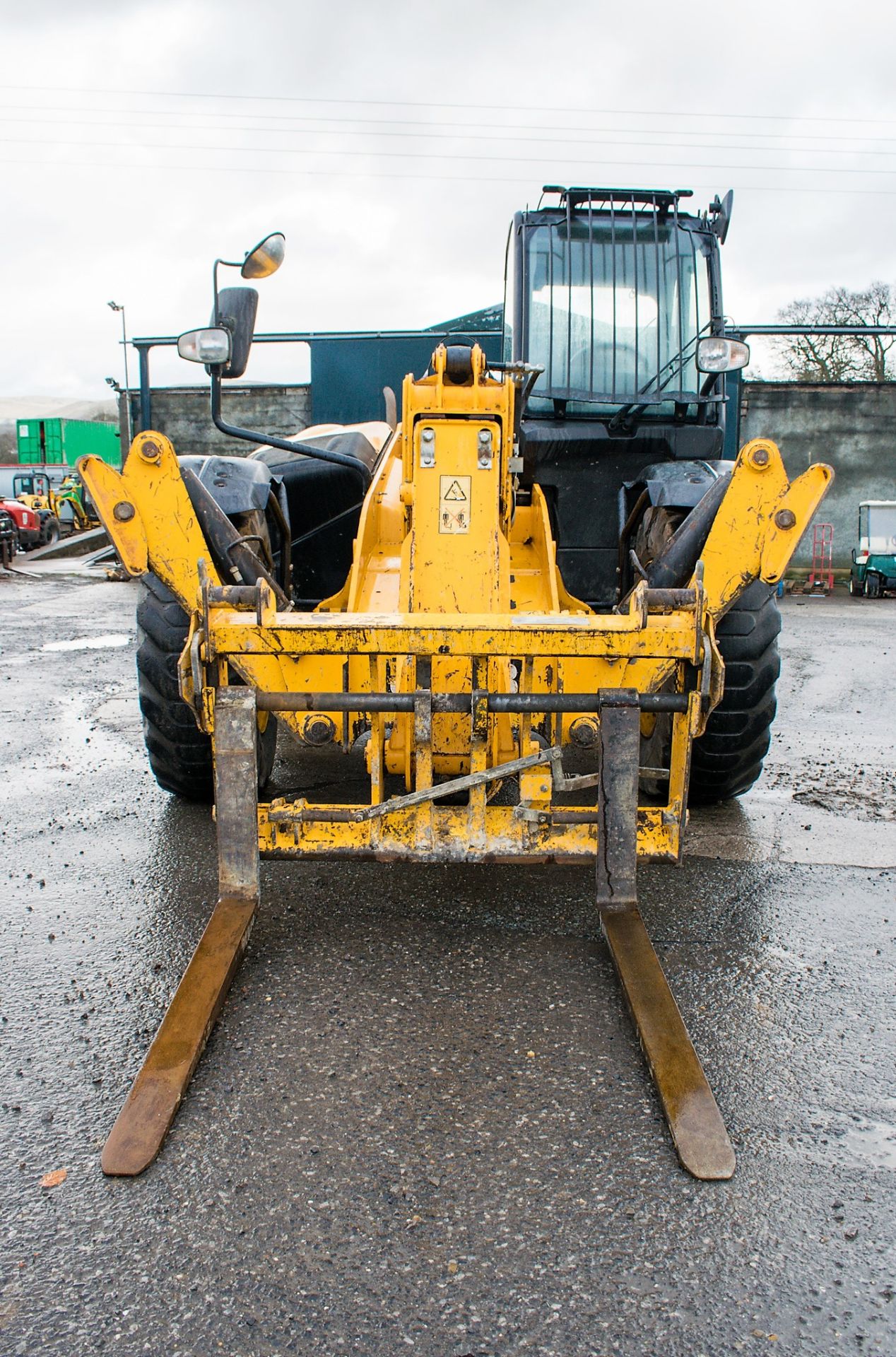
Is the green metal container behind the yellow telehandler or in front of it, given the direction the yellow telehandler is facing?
behind

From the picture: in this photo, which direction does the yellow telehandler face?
toward the camera
